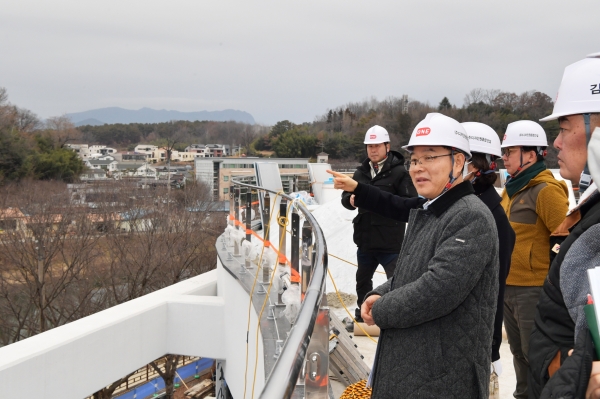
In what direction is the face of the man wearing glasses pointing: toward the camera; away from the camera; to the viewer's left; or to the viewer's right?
to the viewer's left

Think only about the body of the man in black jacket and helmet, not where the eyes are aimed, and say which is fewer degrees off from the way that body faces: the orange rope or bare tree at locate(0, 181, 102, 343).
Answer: the orange rope

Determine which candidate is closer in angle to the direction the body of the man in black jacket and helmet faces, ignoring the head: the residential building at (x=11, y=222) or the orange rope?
the orange rope

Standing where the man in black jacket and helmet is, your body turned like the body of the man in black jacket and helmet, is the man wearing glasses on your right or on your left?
on your left

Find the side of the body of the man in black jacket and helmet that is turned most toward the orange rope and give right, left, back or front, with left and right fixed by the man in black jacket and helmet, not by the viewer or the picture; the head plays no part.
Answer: right

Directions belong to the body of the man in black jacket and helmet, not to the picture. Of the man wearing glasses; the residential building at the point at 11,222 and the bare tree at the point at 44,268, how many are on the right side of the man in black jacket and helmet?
2

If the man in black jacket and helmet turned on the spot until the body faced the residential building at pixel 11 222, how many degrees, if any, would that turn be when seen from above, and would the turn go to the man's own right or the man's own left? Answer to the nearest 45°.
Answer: approximately 90° to the man's own right

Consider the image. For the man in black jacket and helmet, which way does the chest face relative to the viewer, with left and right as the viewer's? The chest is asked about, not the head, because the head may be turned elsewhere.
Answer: facing the viewer and to the left of the viewer
